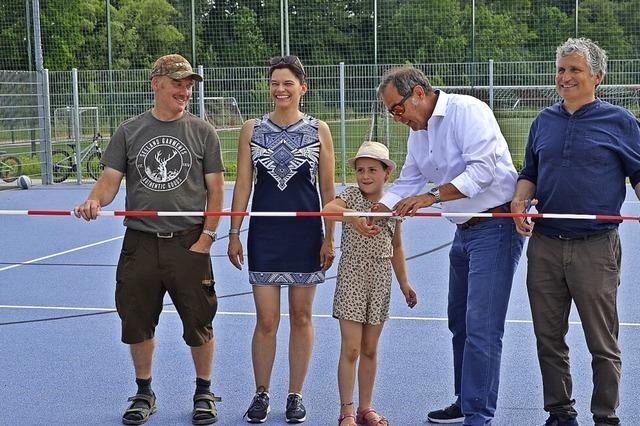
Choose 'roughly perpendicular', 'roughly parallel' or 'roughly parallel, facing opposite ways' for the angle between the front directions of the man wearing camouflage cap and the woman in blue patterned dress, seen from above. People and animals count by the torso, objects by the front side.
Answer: roughly parallel

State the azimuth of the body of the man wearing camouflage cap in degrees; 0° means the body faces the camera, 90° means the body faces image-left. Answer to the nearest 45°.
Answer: approximately 0°

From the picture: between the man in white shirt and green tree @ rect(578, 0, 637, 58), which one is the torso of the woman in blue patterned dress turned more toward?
the man in white shirt

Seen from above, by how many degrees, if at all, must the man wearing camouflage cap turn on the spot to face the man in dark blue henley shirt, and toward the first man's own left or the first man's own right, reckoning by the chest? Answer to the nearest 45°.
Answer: approximately 45° to the first man's own left

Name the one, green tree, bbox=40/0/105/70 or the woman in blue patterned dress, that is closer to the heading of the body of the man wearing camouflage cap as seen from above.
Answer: the woman in blue patterned dress

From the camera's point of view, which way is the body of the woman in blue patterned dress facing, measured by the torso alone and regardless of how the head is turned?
toward the camera

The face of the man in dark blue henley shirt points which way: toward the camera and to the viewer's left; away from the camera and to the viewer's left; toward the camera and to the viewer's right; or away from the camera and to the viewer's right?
toward the camera and to the viewer's left

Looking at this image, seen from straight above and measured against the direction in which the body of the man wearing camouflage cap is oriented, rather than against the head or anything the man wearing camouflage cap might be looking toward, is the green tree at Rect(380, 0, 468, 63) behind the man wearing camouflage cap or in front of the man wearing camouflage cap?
behind

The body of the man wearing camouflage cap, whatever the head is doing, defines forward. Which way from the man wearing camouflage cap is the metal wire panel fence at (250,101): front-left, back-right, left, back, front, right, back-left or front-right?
back

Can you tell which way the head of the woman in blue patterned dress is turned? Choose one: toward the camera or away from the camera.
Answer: toward the camera

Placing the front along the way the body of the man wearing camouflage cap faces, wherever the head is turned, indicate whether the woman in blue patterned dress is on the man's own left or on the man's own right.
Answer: on the man's own left

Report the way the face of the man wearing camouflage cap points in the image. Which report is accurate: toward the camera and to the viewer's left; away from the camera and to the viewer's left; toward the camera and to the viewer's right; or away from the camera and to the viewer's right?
toward the camera and to the viewer's right
